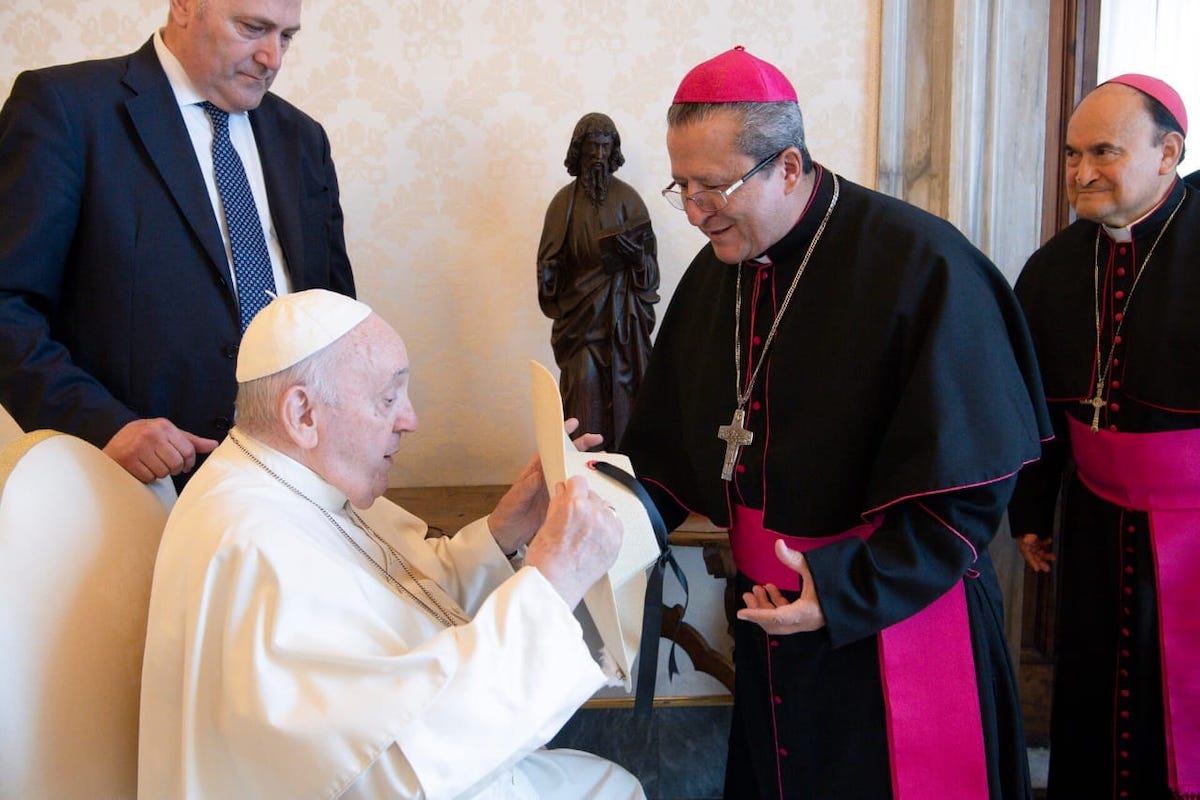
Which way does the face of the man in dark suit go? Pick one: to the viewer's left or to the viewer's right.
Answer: to the viewer's right

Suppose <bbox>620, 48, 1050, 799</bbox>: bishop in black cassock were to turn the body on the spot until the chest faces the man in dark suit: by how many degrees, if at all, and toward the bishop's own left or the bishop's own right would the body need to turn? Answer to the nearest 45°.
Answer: approximately 45° to the bishop's own right

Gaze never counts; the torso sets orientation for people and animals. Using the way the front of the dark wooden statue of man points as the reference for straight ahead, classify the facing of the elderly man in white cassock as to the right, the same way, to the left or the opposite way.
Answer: to the left

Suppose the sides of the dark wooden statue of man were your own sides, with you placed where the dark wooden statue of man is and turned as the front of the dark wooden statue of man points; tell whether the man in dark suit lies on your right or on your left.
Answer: on your right

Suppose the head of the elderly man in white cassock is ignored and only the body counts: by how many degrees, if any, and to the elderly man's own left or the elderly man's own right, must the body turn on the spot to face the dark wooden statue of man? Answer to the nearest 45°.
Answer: approximately 45° to the elderly man's own left

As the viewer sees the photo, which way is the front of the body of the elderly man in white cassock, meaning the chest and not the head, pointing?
to the viewer's right

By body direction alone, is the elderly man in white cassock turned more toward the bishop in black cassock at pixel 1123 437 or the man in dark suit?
the bishop in black cassock

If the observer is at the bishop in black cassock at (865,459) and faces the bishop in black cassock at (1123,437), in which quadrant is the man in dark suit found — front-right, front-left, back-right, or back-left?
back-left

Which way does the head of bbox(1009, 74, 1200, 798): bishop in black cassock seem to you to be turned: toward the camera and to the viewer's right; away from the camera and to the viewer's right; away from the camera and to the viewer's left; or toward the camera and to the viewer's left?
toward the camera and to the viewer's left

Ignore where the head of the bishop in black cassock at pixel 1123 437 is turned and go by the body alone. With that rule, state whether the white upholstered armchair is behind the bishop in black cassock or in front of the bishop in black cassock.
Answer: in front

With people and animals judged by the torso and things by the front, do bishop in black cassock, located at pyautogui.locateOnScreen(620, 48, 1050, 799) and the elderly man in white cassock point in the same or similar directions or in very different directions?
very different directions

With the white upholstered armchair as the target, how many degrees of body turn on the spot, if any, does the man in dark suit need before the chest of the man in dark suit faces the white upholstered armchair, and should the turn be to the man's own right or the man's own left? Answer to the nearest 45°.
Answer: approximately 45° to the man's own right
